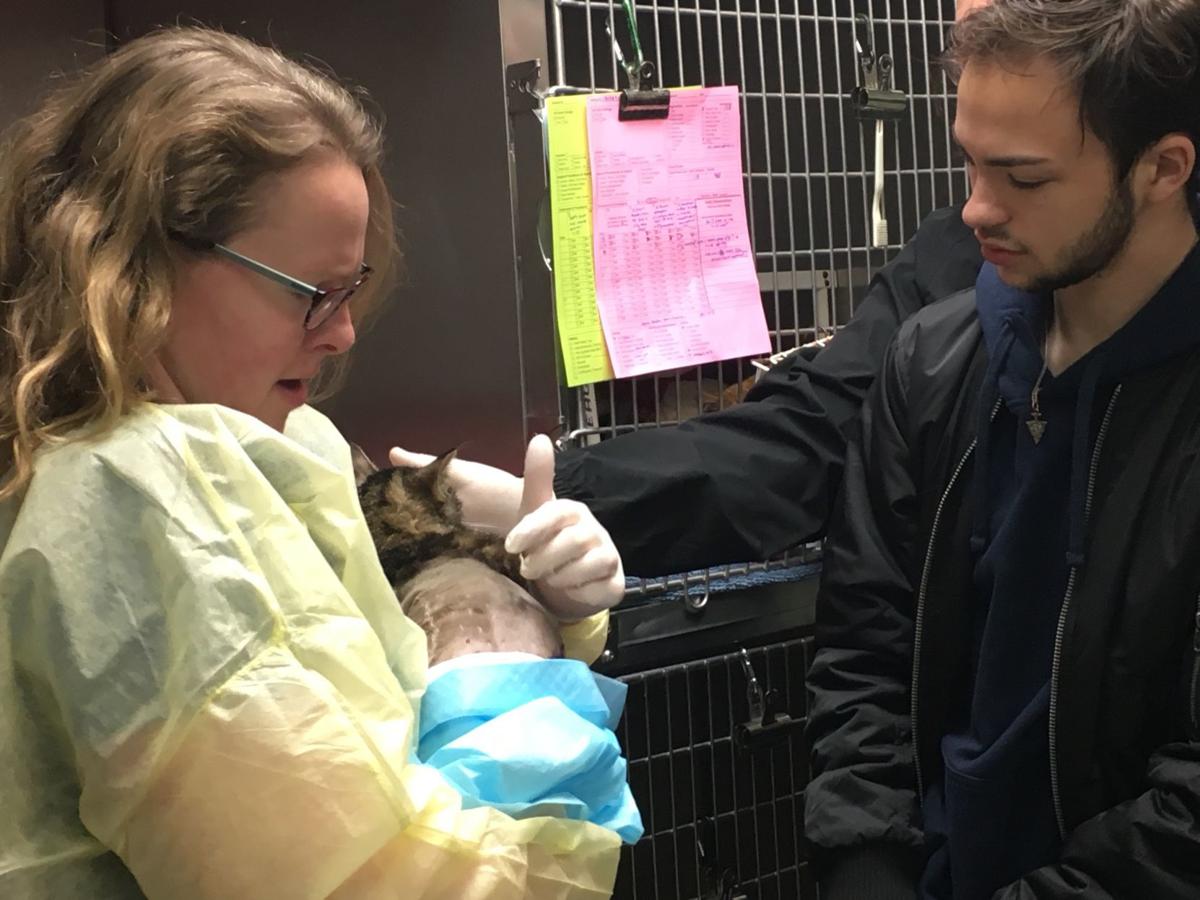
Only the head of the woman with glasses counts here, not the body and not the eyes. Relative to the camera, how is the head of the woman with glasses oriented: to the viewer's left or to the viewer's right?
to the viewer's right

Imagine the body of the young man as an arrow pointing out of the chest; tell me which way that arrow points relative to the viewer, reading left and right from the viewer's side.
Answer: facing the viewer and to the left of the viewer

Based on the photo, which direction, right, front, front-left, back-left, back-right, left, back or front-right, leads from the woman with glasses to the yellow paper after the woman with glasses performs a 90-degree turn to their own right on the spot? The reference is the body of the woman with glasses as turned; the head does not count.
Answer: back-left

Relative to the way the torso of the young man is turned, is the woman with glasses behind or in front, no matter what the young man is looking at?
in front

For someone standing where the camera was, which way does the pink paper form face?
facing the viewer

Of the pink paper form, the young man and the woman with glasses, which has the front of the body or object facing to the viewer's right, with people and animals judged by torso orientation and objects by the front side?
the woman with glasses

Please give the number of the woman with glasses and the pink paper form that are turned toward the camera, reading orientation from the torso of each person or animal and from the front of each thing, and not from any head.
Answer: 1

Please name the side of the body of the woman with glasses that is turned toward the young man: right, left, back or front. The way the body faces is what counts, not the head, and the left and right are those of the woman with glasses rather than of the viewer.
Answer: front

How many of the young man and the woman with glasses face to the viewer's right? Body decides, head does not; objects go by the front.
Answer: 1

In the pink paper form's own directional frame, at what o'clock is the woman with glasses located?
The woman with glasses is roughly at 1 o'clock from the pink paper form.

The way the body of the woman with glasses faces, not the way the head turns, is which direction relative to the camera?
to the viewer's right

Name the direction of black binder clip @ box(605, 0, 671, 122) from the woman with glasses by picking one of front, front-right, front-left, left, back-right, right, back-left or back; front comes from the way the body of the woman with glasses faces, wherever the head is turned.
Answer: front-left

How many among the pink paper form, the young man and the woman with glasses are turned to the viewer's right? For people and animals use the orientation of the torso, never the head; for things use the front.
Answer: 1
